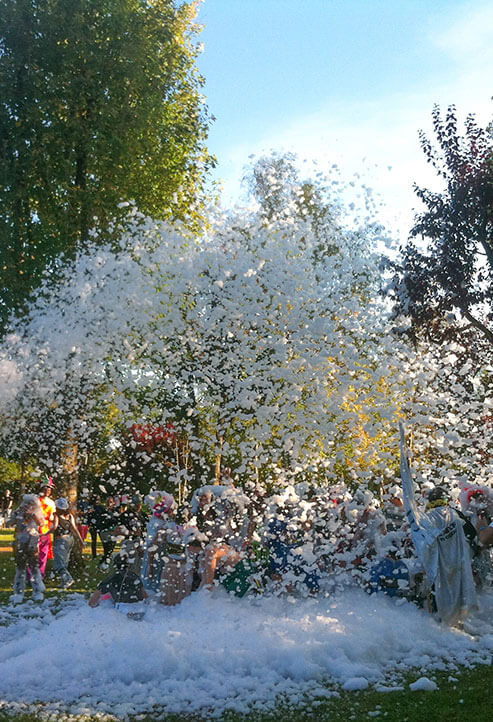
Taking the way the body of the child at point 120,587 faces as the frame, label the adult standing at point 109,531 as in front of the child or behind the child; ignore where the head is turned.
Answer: in front

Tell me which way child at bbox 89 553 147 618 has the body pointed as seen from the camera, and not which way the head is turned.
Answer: away from the camera

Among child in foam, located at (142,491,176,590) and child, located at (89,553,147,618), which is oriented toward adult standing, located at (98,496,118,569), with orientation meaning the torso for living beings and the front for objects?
the child
